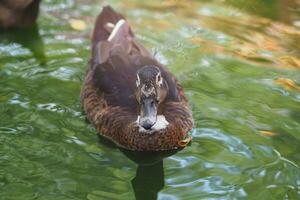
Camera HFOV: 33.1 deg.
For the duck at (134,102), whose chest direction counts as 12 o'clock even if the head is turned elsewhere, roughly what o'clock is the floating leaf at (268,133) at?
The floating leaf is roughly at 9 o'clock from the duck.

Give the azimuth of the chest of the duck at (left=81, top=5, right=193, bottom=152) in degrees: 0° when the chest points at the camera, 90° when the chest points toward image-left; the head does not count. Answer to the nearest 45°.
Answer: approximately 0°

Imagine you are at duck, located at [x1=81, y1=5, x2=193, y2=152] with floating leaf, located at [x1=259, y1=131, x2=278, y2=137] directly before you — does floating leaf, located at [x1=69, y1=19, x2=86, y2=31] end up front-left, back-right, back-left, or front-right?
back-left

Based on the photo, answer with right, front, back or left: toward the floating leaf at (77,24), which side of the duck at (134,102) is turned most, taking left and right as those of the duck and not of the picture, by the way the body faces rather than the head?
back

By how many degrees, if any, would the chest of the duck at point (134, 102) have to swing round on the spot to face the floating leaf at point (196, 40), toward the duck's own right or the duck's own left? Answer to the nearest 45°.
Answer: approximately 180°

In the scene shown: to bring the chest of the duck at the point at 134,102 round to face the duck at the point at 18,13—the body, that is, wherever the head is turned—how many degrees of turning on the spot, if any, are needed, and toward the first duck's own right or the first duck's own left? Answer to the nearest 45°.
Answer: approximately 135° to the first duck's own right
